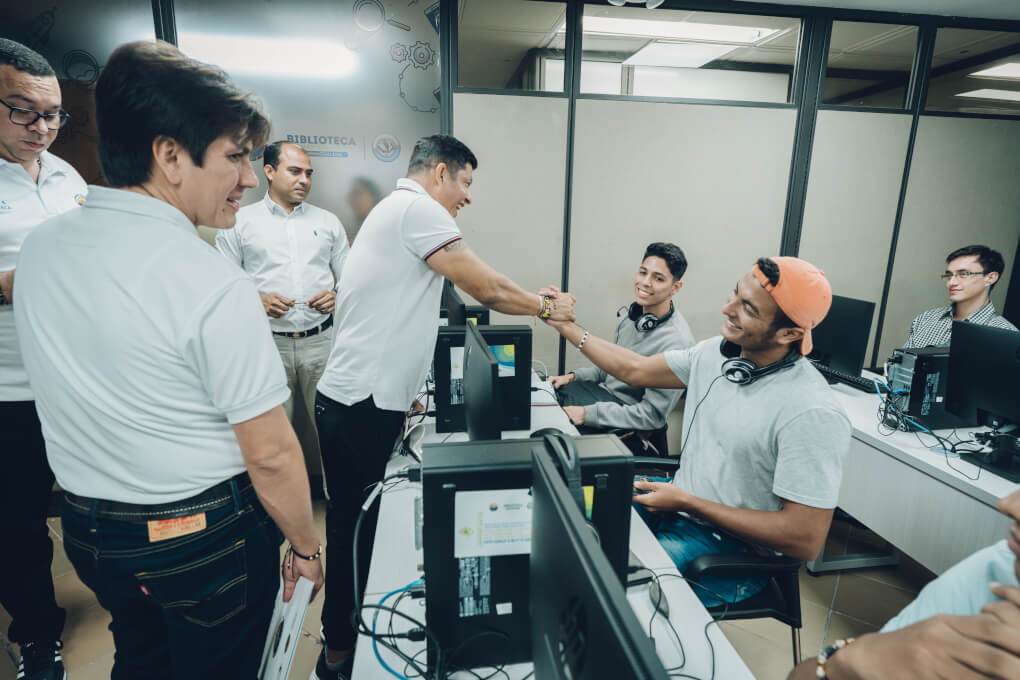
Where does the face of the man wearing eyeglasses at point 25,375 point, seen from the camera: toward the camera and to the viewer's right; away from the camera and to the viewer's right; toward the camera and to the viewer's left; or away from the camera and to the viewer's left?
toward the camera and to the viewer's right

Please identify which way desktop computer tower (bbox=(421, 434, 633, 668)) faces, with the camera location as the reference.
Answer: facing to the right of the viewer

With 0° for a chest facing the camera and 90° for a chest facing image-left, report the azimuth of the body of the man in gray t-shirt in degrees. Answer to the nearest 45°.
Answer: approximately 45°

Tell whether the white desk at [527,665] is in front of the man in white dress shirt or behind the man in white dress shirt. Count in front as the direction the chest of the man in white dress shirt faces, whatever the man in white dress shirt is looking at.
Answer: in front

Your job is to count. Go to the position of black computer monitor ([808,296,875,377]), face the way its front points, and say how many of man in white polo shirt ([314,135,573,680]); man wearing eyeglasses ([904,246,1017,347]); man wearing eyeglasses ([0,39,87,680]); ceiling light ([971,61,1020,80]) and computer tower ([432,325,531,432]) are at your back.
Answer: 3

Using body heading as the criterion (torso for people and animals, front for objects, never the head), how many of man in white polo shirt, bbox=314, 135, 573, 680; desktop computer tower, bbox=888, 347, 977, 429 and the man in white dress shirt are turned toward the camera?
1

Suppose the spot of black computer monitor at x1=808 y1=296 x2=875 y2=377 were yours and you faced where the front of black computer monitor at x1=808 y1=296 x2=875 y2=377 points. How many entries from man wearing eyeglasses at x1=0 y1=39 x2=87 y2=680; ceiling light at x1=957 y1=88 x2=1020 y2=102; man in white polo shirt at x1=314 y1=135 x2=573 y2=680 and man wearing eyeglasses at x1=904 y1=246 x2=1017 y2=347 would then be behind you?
2

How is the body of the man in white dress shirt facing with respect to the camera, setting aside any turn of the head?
toward the camera

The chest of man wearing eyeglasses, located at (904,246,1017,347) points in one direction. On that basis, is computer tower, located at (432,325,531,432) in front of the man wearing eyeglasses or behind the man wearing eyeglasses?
in front

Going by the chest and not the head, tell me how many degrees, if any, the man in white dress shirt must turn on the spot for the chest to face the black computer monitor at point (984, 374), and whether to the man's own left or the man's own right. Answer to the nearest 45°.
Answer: approximately 45° to the man's own left

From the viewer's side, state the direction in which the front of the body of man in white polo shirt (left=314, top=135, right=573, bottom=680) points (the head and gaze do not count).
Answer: to the viewer's right

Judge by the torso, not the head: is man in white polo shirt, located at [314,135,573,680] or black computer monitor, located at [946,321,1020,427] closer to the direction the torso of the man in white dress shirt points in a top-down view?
the man in white polo shirt
